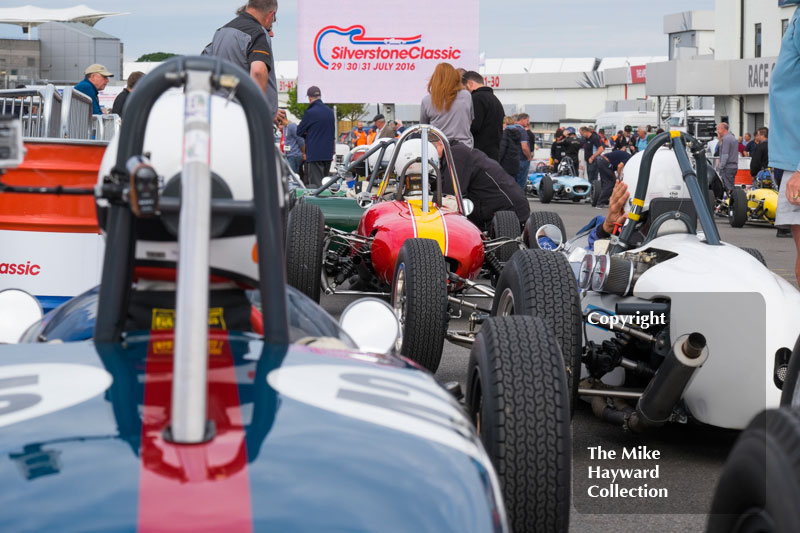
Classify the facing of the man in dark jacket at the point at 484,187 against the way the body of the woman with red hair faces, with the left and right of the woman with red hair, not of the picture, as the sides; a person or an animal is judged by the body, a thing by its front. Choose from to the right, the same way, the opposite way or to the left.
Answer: to the left

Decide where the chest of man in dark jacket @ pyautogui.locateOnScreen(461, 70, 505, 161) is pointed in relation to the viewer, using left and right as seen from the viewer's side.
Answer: facing away from the viewer and to the left of the viewer

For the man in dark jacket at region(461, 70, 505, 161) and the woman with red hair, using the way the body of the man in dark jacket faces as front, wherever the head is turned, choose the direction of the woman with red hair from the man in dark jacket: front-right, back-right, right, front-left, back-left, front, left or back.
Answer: front-left

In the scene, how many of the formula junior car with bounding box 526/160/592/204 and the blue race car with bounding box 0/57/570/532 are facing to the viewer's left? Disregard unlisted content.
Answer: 0

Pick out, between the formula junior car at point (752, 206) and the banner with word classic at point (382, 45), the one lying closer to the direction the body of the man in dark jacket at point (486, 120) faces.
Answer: the banner with word classic

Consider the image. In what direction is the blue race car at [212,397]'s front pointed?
away from the camera

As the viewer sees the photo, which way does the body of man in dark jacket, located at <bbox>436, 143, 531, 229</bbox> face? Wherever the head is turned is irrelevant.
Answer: to the viewer's left

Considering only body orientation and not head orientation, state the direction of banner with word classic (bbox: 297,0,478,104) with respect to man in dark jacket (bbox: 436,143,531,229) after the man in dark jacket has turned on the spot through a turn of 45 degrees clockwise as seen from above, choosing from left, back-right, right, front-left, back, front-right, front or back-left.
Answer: front-right

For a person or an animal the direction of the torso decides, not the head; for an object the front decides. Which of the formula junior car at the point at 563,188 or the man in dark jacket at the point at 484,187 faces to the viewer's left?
the man in dark jacket

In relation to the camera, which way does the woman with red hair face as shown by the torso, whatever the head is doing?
away from the camera

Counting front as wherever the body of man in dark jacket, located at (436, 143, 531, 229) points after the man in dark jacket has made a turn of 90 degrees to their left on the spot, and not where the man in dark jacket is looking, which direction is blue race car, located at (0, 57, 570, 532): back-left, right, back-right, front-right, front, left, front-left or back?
front

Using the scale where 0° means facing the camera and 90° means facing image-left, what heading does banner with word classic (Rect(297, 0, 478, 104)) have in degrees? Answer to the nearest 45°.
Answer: approximately 0°

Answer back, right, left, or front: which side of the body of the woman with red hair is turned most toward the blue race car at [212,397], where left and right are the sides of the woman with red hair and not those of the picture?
back

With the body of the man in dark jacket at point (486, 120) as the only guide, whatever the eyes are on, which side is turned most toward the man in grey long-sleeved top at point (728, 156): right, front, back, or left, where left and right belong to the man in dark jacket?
right

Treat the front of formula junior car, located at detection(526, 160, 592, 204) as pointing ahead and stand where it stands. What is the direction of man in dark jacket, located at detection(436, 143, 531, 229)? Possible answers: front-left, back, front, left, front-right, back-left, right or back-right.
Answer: front-right

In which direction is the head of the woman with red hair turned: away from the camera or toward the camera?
away from the camera

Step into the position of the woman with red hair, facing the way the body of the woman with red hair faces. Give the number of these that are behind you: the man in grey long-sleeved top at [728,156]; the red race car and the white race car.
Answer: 2
